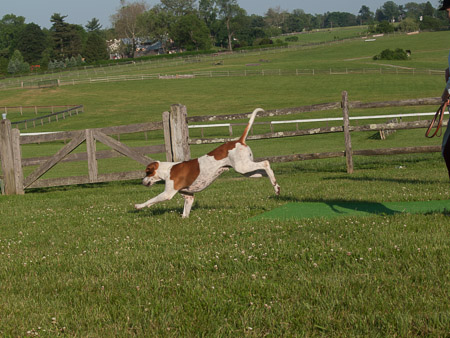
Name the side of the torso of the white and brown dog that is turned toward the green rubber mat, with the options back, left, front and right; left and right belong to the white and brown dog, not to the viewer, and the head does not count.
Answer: back

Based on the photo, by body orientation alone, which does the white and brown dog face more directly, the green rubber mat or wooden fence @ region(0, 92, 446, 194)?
the wooden fence

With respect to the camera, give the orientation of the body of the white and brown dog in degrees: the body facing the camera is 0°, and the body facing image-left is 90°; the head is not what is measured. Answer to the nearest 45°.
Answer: approximately 90°
